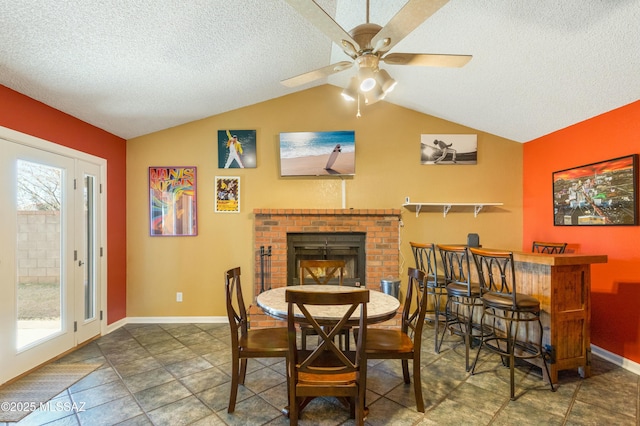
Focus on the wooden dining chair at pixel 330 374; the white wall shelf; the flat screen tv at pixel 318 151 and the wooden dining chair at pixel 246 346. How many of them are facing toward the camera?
2

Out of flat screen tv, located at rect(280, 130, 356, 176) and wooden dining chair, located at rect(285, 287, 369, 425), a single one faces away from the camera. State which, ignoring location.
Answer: the wooden dining chair

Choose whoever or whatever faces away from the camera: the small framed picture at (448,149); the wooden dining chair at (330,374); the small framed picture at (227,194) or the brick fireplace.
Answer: the wooden dining chair

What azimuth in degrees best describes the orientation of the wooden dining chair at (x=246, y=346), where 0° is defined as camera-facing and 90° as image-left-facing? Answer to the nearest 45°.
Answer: approximately 270°

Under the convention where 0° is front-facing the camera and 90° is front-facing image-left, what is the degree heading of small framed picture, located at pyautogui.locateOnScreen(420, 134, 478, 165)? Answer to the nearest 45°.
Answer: approximately 0°

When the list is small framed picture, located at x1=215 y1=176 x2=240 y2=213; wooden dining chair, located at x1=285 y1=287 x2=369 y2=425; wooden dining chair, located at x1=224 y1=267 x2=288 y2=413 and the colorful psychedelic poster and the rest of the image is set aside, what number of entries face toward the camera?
2

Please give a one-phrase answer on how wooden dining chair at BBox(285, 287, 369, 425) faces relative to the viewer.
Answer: facing away from the viewer

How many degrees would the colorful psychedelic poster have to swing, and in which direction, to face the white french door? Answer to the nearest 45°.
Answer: approximately 45° to its right
